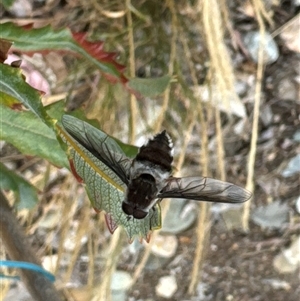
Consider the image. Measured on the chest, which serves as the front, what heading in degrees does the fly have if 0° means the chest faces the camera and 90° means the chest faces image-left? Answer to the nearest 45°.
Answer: approximately 45°
